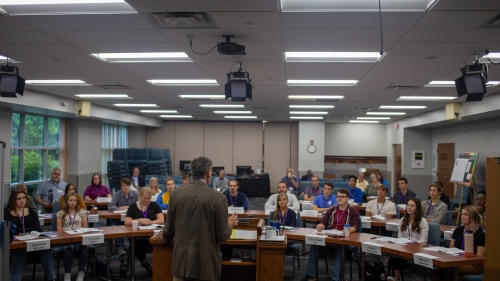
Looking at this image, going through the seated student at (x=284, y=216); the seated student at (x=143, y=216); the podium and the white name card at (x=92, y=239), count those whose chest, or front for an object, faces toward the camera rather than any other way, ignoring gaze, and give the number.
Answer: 3

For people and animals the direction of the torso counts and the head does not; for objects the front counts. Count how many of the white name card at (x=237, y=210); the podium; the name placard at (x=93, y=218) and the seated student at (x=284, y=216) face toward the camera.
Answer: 3

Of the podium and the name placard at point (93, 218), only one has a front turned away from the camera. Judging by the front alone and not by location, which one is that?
the podium

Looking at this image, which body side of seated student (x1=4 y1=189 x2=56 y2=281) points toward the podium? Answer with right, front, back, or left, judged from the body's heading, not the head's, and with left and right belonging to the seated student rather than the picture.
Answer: front

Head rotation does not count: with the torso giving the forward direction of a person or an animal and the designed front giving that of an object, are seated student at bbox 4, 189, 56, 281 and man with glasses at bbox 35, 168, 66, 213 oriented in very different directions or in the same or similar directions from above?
same or similar directions

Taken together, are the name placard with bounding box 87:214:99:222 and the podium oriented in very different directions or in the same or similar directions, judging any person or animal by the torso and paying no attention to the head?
very different directions

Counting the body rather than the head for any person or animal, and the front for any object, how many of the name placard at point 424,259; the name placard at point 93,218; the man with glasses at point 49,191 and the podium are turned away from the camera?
1

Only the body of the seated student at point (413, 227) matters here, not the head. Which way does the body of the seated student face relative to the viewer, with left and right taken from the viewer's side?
facing the viewer and to the left of the viewer

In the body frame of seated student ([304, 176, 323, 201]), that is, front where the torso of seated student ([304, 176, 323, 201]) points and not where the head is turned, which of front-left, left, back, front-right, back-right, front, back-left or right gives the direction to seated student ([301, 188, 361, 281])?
front-left

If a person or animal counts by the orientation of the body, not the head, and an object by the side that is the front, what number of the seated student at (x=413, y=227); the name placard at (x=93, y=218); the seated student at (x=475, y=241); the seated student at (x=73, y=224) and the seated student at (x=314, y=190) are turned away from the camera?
0

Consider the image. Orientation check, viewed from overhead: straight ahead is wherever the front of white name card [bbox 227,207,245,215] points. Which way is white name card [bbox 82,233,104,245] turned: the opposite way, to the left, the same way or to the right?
the same way

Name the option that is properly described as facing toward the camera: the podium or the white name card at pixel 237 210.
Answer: the white name card

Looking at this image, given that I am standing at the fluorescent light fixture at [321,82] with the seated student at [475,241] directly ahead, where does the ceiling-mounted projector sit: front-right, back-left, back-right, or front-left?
front-right

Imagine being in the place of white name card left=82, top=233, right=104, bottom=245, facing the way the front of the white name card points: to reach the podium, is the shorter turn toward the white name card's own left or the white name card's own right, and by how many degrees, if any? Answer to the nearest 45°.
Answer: approximately 45° to the white name card's own left

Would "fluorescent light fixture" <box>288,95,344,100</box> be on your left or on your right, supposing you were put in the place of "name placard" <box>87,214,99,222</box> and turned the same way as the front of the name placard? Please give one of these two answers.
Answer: on your left

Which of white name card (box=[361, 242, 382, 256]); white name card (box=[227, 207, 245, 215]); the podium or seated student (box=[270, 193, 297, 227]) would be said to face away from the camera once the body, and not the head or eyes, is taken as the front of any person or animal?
the podium

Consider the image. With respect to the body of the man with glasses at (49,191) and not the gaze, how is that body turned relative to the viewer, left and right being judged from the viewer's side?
facing the viewer and to the right of the viewer
